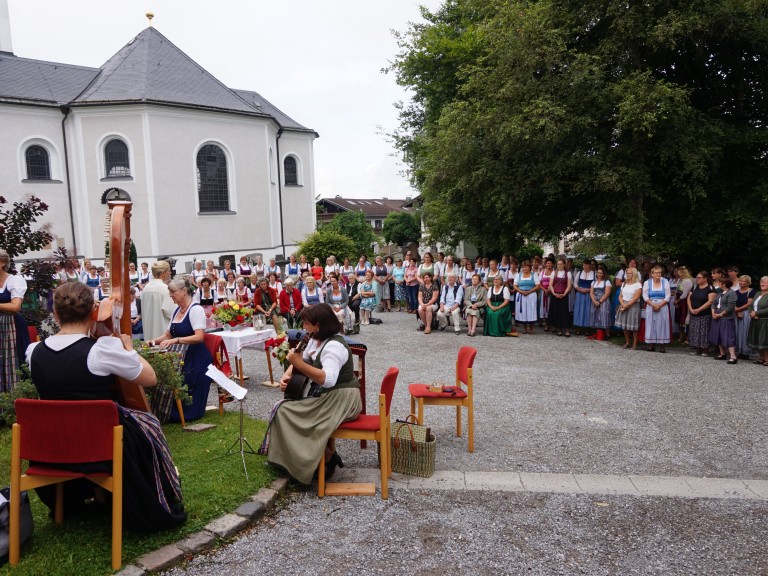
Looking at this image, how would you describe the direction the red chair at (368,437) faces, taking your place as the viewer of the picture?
facing to the left of the viewer

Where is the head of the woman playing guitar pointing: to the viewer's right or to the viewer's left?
to the viewer's left

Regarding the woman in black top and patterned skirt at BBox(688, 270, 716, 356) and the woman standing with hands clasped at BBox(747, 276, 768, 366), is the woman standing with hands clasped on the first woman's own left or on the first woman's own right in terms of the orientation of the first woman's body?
on the first woman's own left

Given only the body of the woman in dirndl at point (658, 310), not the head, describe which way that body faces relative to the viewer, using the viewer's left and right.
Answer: facing the viewer

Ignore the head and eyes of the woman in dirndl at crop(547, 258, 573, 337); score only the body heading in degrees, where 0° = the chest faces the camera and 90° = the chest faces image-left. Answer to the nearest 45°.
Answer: approximately 45°

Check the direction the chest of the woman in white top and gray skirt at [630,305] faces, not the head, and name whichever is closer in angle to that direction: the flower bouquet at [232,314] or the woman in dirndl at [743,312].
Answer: the flower bouquet

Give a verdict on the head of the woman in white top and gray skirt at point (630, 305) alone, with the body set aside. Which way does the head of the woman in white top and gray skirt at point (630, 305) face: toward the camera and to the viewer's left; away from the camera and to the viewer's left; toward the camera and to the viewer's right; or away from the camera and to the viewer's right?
toward the camera and to the viewer's left

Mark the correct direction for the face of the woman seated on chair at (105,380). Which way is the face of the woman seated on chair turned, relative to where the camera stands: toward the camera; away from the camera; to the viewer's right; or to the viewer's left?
away from the camera

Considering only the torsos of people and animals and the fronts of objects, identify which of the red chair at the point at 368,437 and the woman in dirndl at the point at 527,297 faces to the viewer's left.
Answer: the red chair

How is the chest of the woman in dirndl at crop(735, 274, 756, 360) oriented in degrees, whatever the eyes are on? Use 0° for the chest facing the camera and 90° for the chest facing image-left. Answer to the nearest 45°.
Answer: approximately 45°

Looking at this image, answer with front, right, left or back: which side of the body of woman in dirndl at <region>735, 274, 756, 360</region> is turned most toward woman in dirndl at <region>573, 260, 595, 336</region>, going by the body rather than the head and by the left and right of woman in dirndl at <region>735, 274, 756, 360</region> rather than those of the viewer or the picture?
right

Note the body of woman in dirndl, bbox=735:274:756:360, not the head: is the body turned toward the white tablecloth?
yes

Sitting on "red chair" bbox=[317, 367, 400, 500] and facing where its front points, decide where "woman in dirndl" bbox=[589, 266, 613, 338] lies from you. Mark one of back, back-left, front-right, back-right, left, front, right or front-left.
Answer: back-right

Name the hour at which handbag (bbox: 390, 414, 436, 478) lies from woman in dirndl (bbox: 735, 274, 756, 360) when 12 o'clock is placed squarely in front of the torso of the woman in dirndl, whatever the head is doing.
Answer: The handbag is roughly at 11 o'clock from the woman in dirndl.
